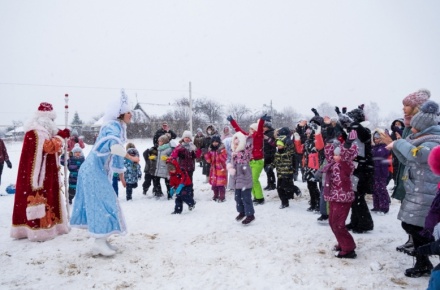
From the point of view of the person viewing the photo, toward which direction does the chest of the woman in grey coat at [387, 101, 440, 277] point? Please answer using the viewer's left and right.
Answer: facing to the left of the viewer

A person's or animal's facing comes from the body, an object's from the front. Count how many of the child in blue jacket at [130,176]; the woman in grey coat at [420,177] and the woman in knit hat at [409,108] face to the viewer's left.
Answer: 2

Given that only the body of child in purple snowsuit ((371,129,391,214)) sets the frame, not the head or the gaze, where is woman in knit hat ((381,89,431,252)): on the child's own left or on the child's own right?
on the child's own left

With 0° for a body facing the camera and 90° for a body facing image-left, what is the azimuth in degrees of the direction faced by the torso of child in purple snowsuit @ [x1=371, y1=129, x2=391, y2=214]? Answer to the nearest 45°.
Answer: approximately 45°

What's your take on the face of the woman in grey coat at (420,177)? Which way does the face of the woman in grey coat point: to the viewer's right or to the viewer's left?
to the viewer's left

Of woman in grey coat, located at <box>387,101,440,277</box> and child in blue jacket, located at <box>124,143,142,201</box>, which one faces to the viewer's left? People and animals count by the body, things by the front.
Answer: the woman in grey coat

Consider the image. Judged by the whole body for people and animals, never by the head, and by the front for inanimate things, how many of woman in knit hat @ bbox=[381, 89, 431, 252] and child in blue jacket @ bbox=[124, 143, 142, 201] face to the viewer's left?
1

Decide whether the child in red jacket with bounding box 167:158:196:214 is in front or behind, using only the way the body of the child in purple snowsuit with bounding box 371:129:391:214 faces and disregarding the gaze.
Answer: in front

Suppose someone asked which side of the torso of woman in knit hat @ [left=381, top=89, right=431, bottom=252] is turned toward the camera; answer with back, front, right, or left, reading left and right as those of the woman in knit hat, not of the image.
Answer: left

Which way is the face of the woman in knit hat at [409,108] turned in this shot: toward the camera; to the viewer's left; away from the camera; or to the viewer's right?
to the viewer's left
